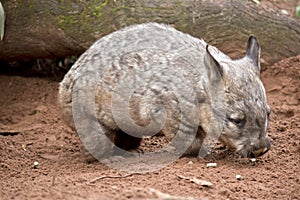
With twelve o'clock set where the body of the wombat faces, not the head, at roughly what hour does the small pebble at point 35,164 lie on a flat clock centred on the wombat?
The small pebble is roughly at 6 o'clock from the wombat.

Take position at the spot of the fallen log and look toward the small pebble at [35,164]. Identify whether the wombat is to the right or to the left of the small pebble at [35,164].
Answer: left

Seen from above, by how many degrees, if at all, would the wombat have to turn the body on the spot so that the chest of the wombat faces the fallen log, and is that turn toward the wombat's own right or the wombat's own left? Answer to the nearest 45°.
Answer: approximately 90° to the wombat's own left

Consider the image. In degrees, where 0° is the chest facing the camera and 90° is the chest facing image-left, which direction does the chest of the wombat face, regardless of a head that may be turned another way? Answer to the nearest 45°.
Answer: approximately 270°
